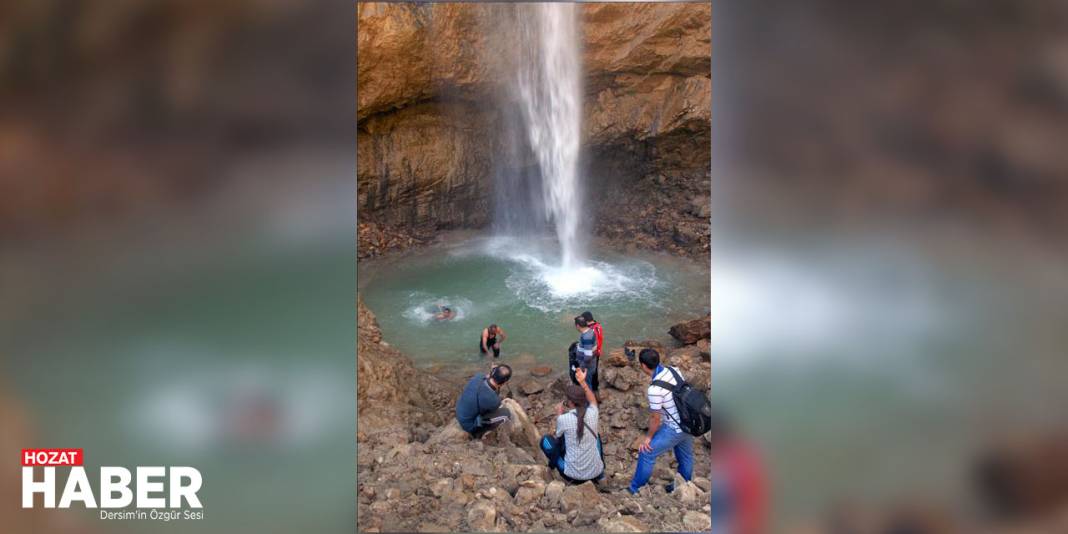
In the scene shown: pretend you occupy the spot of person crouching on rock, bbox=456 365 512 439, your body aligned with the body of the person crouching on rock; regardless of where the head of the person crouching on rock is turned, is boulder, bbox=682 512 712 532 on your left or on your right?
on your right

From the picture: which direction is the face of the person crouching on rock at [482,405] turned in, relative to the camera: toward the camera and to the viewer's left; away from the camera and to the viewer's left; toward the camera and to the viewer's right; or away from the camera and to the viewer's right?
away from the camera and to the viewer's right
